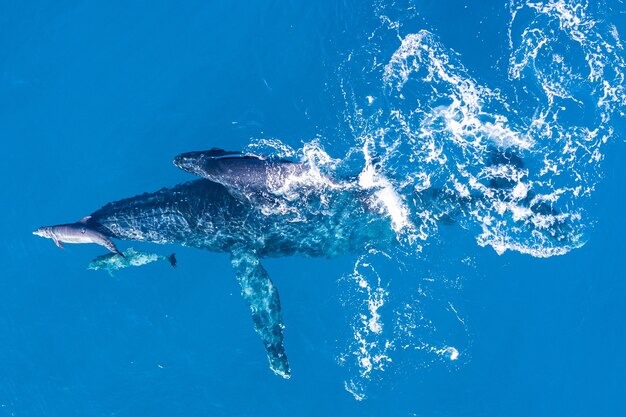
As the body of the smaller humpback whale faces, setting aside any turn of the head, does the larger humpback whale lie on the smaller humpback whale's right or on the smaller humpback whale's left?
on the smaller humpback whale's left

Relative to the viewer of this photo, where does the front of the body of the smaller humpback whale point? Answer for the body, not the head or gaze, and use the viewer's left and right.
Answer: facing to the left of the viewer
